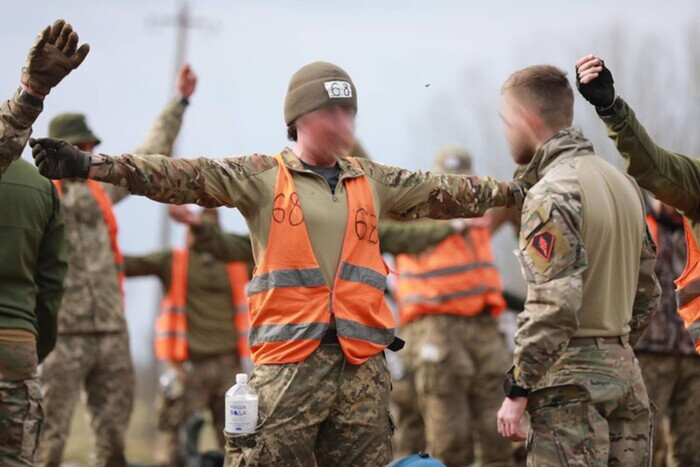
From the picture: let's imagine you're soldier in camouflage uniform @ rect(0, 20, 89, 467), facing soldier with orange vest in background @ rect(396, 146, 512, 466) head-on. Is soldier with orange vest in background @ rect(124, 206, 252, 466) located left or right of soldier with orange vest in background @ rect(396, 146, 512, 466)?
left

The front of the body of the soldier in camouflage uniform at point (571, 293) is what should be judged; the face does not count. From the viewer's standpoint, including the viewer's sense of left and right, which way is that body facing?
facing away from the viewer and to the left of the viewer

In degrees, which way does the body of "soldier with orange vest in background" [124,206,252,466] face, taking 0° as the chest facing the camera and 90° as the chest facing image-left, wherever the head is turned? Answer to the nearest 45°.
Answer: approximately 0°

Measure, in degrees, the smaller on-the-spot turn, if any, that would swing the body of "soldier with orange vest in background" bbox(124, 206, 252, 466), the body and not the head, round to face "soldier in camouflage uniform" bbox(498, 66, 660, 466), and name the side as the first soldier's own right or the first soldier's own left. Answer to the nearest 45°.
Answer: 0° — they already face them

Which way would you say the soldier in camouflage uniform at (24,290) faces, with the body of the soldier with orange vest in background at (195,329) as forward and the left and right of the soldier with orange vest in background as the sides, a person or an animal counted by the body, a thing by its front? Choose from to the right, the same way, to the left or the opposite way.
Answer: the opposite way

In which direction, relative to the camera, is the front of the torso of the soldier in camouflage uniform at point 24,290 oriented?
away from the camera

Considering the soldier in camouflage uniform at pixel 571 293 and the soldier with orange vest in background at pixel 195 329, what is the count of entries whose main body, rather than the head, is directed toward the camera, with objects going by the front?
1
